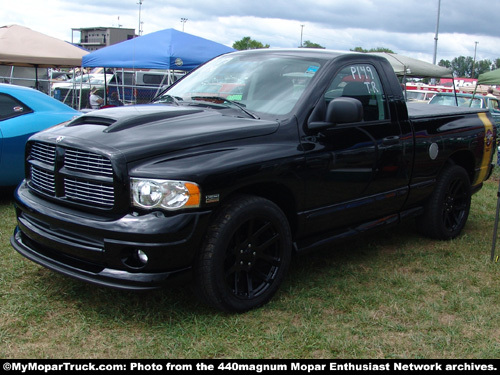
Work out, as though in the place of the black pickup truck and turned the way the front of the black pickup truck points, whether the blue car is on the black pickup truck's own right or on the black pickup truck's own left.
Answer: on the black pickup truck's own right

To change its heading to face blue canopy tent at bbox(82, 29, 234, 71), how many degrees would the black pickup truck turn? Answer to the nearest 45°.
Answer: approximately 135° to its right

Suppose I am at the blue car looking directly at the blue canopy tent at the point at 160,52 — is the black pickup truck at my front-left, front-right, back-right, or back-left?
back-right

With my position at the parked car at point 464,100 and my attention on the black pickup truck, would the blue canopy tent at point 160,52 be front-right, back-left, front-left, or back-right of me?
front-right

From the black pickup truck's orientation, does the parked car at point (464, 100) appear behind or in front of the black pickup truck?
behind

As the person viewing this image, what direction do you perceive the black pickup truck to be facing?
facing the viewer and to the left of the viewer

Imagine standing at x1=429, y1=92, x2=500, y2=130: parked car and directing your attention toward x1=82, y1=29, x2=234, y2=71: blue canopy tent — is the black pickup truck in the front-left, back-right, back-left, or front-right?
front-left

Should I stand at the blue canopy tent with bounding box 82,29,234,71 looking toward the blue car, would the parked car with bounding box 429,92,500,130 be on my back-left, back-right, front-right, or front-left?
back-left

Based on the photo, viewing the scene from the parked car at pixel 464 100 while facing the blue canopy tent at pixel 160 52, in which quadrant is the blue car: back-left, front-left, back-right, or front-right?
front-left
